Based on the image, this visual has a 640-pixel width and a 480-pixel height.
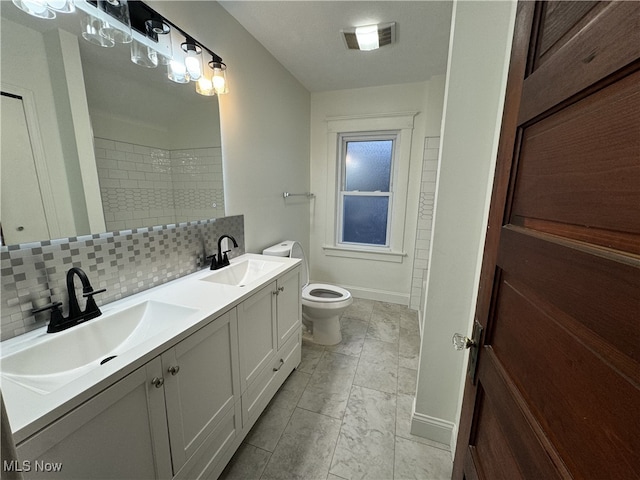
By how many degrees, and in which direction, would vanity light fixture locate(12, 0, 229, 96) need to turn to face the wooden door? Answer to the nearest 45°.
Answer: approximately 45° to its right

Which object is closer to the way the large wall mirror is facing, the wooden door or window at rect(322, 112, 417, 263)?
the wooden door

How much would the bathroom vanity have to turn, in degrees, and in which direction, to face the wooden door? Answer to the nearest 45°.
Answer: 0° — it already faces it

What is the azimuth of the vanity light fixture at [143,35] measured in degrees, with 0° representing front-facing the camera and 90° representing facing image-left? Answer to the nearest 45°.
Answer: approximately 315°

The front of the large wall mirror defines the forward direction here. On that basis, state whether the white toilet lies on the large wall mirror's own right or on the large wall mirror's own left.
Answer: on the large wall mirror's own left
